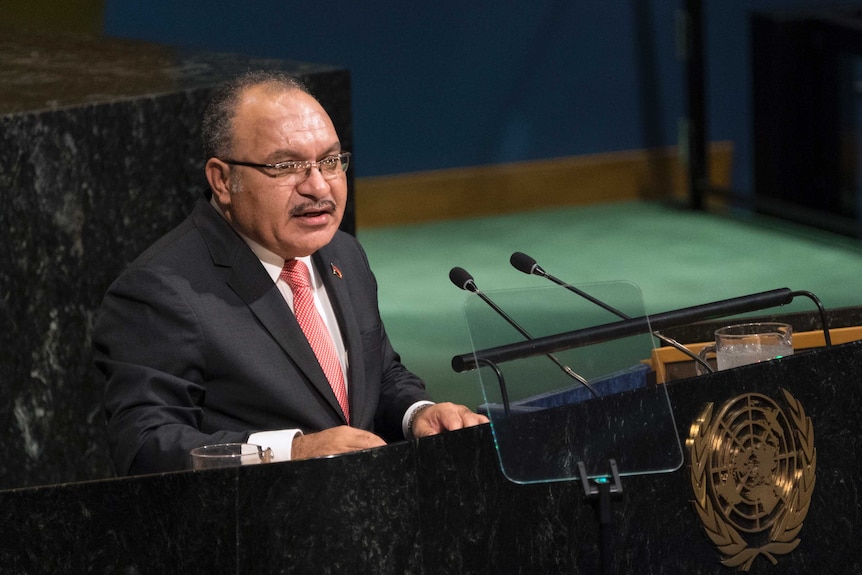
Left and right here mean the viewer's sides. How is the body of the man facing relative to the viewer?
facing the viewer and to the right of the viewer

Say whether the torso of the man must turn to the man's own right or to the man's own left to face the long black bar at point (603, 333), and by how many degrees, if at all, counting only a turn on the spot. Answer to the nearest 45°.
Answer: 0° — they already face it

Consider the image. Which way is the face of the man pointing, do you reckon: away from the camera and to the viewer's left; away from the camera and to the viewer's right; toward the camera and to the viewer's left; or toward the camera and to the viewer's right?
toward the camera and to the viewer's right

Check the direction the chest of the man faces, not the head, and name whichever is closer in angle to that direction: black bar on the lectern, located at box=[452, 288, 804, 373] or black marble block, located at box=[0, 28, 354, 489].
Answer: the black bar on the lectern

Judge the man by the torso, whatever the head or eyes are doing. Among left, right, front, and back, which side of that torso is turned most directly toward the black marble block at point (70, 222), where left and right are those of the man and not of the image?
back
